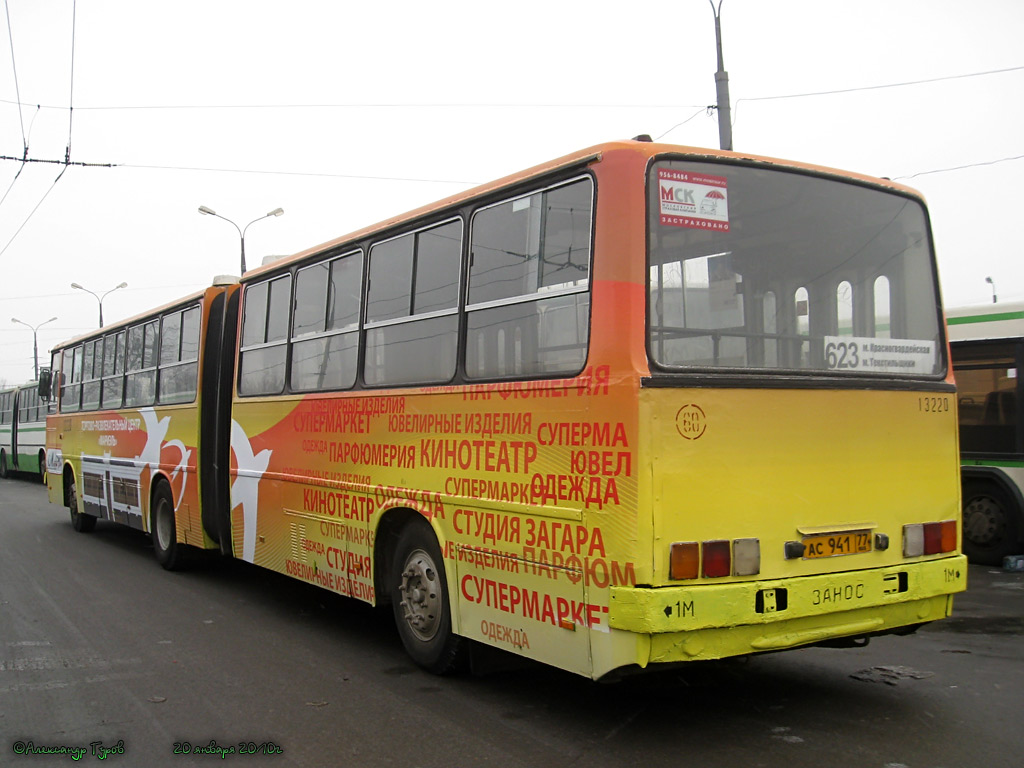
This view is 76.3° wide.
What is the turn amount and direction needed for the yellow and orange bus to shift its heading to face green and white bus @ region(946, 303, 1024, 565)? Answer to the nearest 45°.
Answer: approximately 90° to its right

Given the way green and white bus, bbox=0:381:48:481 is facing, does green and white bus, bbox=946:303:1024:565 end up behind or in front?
behind

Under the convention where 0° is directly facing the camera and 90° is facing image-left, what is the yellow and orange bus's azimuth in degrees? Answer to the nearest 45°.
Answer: approximately 135°

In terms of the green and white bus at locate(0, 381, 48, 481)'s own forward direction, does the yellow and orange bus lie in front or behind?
behind

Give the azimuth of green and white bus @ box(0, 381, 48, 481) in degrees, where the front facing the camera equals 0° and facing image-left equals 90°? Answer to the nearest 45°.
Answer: approximately 135°

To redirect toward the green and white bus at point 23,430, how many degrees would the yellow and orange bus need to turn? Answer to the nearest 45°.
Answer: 0° — it already faces it

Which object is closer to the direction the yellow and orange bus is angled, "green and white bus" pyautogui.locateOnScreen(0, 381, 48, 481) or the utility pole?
the green and white bus
